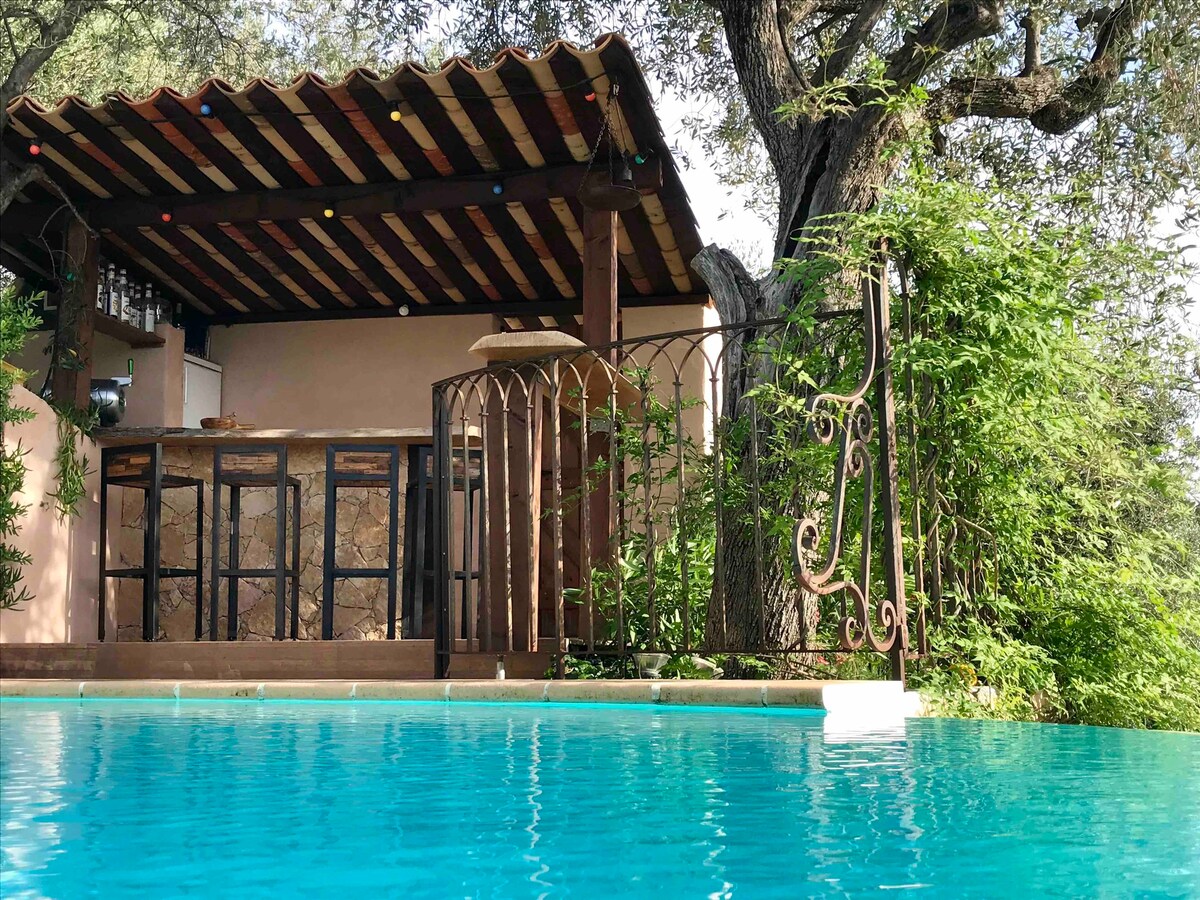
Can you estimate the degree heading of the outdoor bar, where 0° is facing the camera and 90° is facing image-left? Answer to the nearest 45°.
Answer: approximately 0°

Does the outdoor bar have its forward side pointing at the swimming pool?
yes

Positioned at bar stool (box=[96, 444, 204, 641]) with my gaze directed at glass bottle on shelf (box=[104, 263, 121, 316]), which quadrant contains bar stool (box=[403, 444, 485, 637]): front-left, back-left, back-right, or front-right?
back-right
